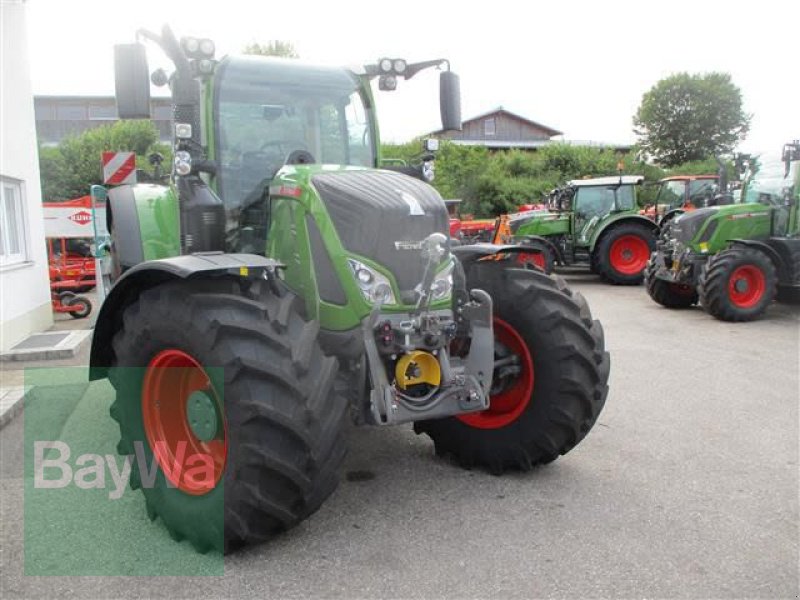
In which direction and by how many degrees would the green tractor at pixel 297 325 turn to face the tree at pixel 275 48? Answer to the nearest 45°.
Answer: approximately 135° to its left

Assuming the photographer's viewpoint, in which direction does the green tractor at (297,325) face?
facing the viewer and to the right of the viewer

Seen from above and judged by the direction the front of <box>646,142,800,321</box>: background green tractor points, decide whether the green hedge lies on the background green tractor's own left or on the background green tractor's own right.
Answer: on the background green tractor's own right

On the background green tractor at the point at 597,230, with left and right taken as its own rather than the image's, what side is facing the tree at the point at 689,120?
right

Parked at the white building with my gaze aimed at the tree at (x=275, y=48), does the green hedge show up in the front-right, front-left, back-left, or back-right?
front-right

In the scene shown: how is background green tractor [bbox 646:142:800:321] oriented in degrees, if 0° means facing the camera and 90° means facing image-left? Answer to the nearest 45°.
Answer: approximately 45°

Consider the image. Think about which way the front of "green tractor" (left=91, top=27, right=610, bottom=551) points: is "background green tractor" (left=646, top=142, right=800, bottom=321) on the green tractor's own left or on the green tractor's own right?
on the green tractor's own left

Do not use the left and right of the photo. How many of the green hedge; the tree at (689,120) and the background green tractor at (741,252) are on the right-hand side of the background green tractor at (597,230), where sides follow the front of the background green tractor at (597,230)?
2

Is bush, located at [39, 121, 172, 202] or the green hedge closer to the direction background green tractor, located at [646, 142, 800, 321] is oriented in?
the bush

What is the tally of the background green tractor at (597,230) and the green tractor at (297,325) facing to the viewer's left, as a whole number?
1

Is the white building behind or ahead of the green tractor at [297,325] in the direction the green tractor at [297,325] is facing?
behind

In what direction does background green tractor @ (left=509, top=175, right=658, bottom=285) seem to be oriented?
to the viewer's left

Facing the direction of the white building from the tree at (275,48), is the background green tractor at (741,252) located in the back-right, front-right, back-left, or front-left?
front-left

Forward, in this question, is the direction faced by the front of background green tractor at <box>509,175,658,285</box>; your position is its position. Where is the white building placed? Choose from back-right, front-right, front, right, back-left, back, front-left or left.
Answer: front-left

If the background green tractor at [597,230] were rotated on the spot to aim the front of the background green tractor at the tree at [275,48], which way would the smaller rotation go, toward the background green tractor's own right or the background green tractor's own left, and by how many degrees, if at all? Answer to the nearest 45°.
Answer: approximately 45° to the background green tractor's own right
